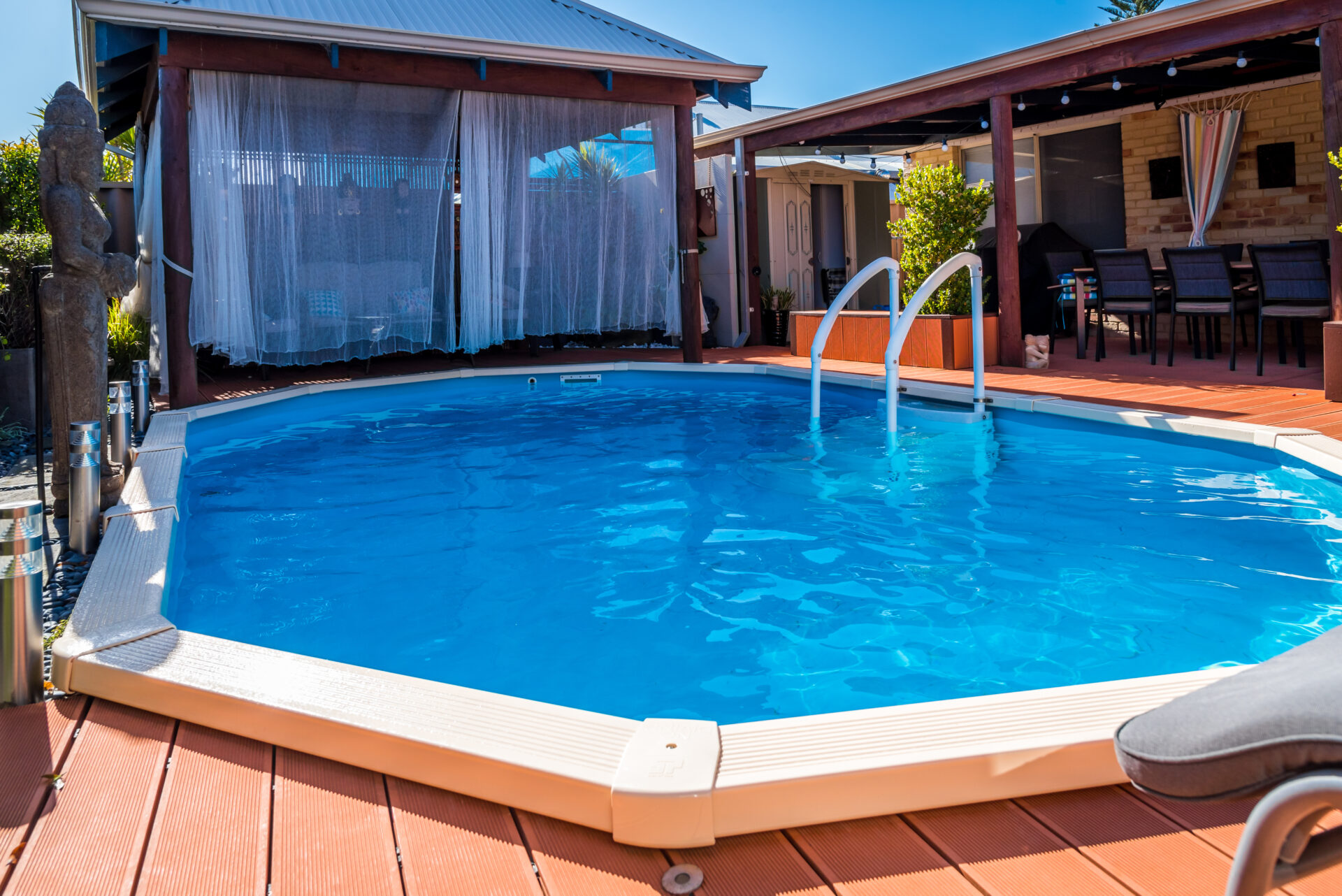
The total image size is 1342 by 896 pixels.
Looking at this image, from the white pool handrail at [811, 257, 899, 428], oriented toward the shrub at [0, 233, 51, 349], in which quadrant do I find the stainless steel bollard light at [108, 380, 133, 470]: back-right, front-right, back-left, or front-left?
front-left

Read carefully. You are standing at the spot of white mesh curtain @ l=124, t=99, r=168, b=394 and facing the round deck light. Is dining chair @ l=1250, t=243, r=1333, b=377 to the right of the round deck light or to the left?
left

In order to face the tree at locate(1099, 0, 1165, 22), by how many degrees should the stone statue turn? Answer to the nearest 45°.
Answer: approximately 45° to its left

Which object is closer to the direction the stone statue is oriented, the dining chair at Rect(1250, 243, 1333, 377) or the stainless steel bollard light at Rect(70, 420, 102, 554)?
the dining chair

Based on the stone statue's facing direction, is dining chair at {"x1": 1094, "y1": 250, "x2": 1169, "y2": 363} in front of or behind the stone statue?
in front

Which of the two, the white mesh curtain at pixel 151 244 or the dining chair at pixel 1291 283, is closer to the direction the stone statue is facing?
the dining chair

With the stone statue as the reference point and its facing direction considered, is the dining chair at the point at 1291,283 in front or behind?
in front

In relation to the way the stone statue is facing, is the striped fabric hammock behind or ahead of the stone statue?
ahead

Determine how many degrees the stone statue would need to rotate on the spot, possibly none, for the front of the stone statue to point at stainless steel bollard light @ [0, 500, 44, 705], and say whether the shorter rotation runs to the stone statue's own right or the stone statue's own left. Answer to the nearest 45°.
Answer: approximately 90° to the stone statue's own right

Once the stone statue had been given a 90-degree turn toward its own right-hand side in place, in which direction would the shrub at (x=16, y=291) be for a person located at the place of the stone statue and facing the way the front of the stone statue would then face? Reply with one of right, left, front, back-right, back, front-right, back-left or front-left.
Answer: back

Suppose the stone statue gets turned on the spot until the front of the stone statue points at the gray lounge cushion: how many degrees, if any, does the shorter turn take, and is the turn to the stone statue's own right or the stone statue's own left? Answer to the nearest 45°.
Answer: approximately 90° to the stone statue's own right

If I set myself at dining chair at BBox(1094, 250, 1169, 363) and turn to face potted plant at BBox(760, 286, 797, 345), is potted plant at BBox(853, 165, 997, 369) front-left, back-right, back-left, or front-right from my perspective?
front-left

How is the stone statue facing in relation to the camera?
to the viewer's right

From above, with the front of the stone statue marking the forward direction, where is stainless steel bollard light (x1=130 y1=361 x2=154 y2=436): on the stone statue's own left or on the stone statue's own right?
on the stone statue's own left
